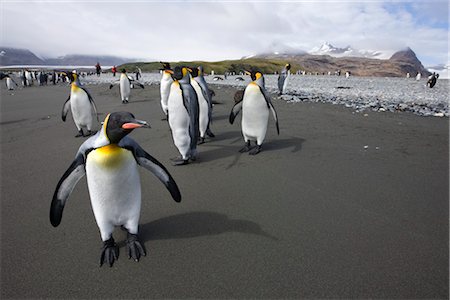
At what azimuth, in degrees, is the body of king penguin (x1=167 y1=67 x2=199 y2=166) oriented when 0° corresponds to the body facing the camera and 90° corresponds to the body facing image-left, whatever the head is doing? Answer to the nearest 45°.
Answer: approximately 45°

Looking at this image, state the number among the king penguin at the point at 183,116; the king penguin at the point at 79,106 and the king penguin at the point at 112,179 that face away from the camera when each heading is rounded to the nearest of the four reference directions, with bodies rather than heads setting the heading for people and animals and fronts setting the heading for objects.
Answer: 0

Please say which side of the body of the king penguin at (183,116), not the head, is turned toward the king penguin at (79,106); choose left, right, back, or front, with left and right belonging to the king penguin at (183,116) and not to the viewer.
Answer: right

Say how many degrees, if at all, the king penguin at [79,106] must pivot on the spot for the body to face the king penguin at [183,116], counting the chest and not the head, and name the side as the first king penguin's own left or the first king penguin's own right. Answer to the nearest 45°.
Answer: approximately 90° to the first king penguin's own left

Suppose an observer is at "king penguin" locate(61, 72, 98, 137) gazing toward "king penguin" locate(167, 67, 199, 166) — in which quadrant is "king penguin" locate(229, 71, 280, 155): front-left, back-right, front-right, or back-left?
front-left

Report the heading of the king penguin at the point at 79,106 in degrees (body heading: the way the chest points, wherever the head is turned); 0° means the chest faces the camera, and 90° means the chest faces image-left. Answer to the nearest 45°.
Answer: approximately 45°

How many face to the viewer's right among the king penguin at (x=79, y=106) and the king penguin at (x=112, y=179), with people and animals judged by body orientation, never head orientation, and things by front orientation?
0

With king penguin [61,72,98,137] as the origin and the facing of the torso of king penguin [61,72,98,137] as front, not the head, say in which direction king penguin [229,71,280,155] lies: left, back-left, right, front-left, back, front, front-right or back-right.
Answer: left

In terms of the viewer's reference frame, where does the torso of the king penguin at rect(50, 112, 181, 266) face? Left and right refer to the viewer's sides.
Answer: facing the viewer

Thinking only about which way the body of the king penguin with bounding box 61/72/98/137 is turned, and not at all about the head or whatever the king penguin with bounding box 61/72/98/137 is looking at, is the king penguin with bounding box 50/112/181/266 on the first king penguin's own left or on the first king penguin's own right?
on the first king penguin's own left

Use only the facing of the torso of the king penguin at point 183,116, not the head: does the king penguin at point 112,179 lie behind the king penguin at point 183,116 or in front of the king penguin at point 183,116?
in front

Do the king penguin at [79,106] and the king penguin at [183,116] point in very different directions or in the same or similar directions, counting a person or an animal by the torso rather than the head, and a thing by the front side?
same or similar directions

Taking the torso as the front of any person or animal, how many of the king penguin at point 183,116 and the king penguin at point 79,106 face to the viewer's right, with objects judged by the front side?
0
